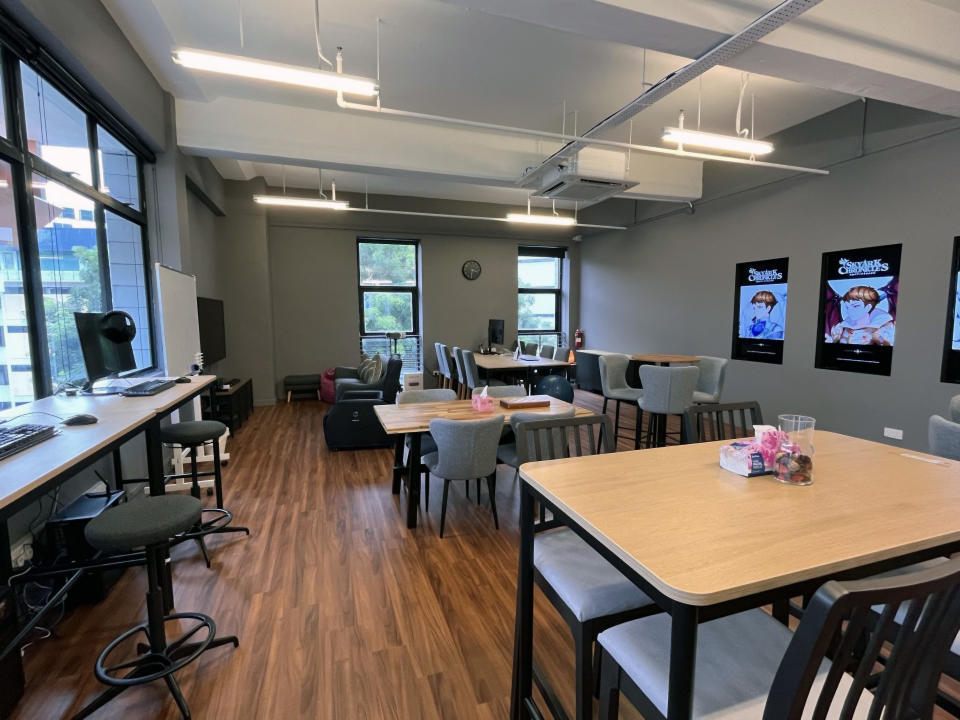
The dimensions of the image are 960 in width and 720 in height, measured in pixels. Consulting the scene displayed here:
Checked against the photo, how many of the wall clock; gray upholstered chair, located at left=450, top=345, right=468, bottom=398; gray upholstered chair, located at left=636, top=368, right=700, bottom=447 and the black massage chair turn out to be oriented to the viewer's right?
1

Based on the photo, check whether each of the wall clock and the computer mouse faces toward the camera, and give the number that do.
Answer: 1

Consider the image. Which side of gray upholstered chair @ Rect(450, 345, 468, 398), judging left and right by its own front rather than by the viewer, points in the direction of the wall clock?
left

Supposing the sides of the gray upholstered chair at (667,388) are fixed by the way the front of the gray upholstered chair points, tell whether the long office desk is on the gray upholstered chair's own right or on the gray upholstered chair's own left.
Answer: on the gray upholstered chair's own left

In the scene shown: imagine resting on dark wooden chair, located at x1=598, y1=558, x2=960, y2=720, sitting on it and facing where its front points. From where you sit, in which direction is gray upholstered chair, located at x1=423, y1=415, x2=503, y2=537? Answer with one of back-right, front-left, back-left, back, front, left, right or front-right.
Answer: front

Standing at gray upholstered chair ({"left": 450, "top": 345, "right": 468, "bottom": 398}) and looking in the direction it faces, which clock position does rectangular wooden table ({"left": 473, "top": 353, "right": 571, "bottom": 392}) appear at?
The rectangular wooden table is roughly at 1 o'clock from the gray upholstered chair.

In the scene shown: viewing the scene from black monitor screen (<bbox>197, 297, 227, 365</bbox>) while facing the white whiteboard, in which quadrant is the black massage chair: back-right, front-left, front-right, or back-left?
front-left

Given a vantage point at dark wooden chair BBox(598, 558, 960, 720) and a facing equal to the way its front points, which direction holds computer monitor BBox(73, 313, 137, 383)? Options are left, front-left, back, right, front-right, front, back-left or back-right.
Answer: front-left

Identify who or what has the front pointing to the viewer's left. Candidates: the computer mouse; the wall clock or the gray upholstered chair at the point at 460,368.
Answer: the computer mouse

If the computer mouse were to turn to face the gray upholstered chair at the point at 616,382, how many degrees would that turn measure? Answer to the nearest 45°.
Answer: approximately 180°

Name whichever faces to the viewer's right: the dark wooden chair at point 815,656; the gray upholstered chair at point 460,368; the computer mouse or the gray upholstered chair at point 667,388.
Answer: the gray upholstered chair at point 460,368

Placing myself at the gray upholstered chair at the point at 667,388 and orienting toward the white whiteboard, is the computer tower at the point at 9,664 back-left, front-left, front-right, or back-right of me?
front-left

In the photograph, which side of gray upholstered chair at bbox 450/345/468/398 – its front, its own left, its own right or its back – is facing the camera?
right

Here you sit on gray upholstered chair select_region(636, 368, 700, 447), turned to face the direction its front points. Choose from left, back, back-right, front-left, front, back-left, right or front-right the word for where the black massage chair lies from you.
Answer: front-left

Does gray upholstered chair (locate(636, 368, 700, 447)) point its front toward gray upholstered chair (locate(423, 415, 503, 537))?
no

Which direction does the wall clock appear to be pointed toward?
toward the camera

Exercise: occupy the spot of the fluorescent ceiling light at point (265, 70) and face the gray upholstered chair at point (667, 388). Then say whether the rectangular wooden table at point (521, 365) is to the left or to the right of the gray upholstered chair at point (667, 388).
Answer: left

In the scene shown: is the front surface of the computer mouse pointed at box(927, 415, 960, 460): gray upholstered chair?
no

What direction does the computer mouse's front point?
to the viewer's left
